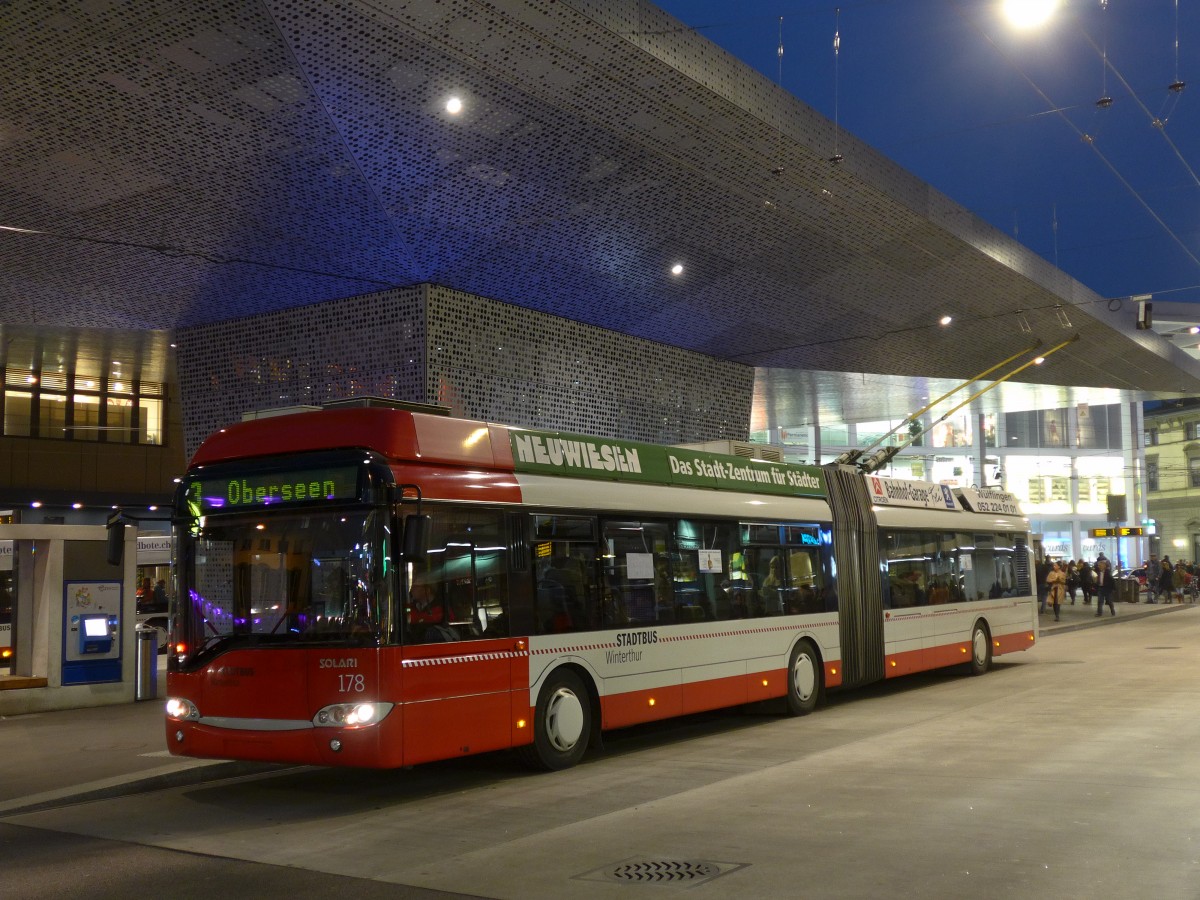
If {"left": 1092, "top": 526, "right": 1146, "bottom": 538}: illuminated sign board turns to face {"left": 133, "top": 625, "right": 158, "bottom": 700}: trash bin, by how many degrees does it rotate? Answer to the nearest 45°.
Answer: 0° — it already faces it

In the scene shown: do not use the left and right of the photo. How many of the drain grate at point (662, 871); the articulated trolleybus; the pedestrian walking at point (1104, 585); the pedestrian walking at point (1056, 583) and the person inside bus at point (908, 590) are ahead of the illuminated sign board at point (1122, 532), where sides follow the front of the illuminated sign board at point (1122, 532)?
5

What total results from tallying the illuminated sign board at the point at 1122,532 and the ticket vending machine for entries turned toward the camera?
2

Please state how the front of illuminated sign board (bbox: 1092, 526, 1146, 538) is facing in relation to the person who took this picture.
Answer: facing the viewer

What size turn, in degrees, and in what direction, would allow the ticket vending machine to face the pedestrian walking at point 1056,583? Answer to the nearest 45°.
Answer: approximately 135° to its left

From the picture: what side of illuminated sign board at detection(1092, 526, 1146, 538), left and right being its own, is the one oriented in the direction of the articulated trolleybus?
front

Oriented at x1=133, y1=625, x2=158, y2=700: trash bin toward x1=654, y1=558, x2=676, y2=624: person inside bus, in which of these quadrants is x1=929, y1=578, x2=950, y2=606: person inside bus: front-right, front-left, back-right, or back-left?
front-left

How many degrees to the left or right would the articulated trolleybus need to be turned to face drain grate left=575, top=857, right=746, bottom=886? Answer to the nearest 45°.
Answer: approximately 90° to its left

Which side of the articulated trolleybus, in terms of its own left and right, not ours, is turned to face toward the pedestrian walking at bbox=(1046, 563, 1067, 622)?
back

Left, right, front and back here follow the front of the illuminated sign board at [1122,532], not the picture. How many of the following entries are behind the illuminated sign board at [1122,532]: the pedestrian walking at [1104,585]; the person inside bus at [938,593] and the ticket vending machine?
0

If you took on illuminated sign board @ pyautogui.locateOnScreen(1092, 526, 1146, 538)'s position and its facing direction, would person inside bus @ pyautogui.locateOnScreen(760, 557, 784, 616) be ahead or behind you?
ahead

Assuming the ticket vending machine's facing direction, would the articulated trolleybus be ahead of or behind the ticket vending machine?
ahead

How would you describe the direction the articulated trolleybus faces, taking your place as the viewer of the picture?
facing the viewer and to the left of the viewer

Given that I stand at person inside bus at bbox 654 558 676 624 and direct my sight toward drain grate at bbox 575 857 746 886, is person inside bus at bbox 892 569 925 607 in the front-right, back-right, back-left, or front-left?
back-left

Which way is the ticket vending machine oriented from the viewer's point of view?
toward the camera

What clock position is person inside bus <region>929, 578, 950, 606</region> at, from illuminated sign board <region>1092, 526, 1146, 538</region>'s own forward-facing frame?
The person inside bus is roughly at 12 o'clock from the illuminated sign board.
